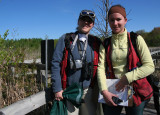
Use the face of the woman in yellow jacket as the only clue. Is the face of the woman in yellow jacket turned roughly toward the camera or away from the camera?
toward the camera

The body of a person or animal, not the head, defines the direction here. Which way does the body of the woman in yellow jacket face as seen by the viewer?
toward the camera

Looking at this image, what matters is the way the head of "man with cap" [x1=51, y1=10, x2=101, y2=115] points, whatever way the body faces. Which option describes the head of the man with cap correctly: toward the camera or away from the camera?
toward the camera
